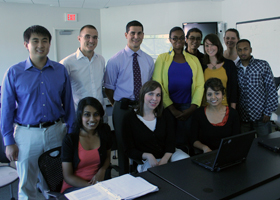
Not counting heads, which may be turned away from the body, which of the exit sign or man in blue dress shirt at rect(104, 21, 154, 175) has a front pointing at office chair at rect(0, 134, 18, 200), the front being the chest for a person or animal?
the exit sign

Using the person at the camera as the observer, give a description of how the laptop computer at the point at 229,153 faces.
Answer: facing away from the viewer and to the left of the viewer

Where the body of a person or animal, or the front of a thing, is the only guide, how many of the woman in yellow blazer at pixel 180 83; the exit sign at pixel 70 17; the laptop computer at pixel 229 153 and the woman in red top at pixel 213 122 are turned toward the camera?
3

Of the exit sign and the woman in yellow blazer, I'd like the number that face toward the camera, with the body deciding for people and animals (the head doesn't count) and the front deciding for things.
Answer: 2

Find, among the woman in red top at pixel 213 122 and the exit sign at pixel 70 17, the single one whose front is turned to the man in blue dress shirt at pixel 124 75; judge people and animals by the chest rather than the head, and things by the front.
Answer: the exit sign

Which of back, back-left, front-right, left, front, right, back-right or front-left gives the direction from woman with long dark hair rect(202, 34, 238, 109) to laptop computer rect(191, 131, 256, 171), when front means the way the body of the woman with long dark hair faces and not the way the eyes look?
front-left

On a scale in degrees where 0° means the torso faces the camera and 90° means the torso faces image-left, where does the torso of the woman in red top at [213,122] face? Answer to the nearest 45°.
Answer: approximately 0°

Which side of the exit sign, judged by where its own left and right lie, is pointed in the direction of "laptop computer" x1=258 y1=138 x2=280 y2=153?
front
